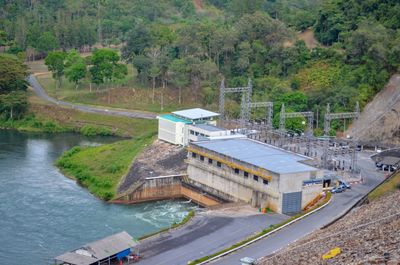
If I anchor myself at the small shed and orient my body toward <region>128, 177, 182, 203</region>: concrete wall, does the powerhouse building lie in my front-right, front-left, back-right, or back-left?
front-right

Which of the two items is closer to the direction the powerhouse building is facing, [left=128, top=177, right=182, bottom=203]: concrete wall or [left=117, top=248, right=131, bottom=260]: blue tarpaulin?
the blue tarpaulin

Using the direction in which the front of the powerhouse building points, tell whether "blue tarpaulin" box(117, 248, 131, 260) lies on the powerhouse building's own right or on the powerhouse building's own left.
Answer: on the powerhouse building's own right

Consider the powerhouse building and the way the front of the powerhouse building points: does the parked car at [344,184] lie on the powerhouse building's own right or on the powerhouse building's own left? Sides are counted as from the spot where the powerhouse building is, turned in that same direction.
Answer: on the powerhouse building's own left

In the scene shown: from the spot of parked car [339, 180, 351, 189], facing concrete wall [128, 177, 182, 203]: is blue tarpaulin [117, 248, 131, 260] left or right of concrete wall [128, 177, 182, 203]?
left

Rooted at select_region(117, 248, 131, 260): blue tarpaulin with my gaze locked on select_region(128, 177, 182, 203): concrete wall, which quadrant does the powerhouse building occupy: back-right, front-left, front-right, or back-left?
front-right
